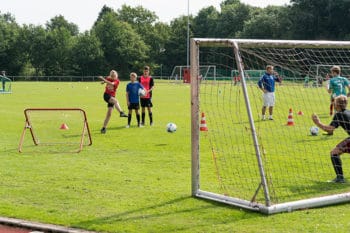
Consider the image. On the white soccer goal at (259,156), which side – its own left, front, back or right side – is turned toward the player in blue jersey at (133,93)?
front

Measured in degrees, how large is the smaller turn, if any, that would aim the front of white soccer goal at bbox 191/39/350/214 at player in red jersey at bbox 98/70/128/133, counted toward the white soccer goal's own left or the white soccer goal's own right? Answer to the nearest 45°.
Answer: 0° — it already faces them

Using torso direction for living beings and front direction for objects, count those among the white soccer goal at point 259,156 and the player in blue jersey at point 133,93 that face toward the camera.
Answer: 1

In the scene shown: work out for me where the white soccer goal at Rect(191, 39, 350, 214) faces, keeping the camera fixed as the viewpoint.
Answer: facing away from the viewer and to the left of the viewer

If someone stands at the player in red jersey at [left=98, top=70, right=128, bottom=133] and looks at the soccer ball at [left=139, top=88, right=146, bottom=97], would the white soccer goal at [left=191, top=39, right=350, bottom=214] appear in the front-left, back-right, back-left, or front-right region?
back-right

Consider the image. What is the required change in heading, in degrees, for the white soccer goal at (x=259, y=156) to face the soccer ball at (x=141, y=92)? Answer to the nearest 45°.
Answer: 0° — it already faces it
